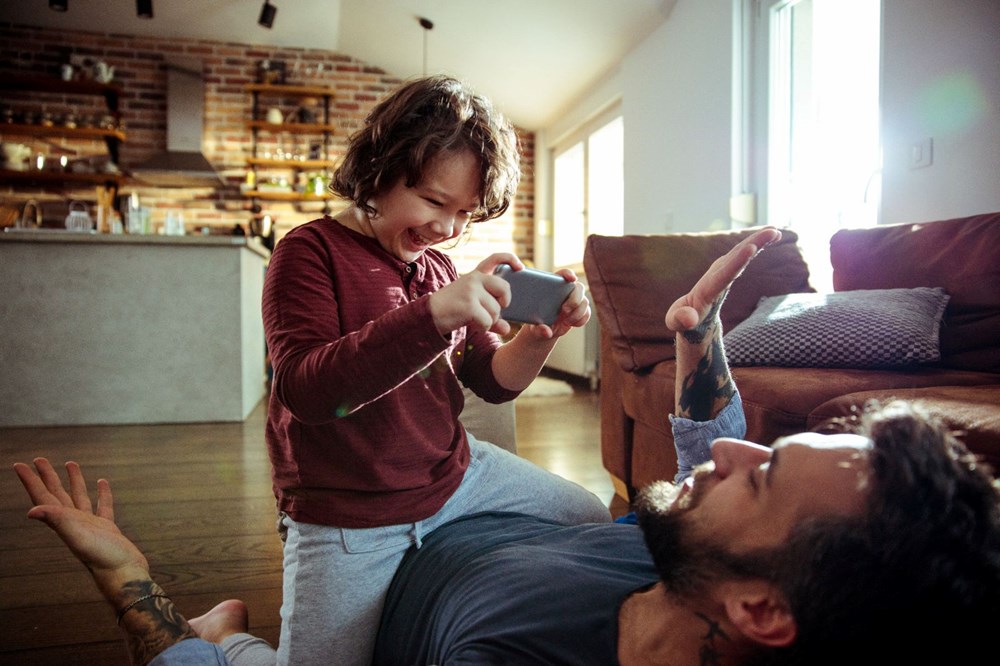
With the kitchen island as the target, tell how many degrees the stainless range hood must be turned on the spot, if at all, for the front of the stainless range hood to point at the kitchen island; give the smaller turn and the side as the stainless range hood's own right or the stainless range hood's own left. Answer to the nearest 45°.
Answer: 0° — it already faces it

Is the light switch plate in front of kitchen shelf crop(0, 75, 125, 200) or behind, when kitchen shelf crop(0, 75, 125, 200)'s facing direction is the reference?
in front

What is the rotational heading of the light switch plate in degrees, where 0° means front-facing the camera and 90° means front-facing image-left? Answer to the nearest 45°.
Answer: approximately 45°

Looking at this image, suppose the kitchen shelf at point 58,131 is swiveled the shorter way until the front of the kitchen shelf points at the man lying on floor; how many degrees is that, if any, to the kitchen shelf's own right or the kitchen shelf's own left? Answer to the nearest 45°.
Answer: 0° — it already faces them

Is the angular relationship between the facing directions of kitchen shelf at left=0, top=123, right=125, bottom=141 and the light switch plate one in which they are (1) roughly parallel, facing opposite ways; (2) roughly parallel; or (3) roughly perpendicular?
roughly perpendicular

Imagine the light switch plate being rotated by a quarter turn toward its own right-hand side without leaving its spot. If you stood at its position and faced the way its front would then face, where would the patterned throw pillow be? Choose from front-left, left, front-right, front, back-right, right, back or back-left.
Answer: back-left

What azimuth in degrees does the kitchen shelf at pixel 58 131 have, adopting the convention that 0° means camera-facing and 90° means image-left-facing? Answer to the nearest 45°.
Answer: approximately 0°

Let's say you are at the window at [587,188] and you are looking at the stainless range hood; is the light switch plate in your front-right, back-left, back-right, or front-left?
back-left

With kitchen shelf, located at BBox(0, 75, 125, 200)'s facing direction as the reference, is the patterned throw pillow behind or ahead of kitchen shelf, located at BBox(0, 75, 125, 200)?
ahead
